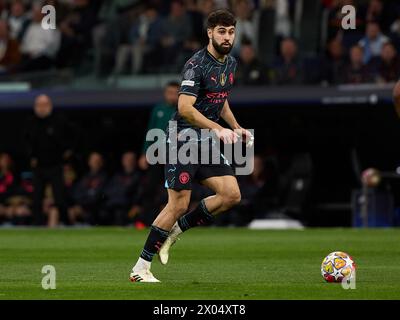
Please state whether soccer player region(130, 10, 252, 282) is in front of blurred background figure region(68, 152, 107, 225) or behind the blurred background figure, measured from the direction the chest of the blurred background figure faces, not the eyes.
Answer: in front

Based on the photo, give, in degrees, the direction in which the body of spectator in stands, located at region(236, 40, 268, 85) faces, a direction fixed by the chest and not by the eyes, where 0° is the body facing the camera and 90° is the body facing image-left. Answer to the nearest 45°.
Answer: approximately 0°

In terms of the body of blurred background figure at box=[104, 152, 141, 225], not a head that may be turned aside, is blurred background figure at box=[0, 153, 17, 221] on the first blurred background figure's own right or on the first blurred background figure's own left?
on the first blurred background figure's own right

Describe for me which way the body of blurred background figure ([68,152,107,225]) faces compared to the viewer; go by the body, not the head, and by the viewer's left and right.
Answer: facing the viewer

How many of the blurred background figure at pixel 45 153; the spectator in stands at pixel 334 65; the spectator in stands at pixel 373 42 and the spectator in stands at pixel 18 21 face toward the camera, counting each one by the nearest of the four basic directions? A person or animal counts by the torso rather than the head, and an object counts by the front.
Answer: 4

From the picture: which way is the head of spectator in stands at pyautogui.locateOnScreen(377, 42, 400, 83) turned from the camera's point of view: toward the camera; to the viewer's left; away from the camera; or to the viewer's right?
toward the camera

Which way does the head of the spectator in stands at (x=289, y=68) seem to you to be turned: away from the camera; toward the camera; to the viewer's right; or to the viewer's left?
toward the camera

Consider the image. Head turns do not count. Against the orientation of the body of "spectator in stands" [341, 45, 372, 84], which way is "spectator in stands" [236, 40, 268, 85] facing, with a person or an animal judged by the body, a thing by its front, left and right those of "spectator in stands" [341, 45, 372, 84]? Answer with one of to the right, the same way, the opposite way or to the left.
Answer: the same way

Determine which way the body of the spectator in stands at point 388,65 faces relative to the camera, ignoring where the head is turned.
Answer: toward the camera

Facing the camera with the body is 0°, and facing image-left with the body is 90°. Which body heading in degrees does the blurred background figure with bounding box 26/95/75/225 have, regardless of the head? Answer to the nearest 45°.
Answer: approximately 0°

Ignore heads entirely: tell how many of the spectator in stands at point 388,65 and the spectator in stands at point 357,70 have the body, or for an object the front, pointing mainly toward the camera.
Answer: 2

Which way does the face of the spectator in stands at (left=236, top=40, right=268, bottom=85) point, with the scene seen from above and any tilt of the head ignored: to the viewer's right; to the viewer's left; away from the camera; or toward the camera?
toward the camera

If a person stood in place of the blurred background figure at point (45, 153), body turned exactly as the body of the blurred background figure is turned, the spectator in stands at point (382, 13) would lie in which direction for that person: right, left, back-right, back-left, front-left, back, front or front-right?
left

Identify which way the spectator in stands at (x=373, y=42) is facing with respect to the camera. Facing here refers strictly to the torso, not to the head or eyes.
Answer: toward the camera
